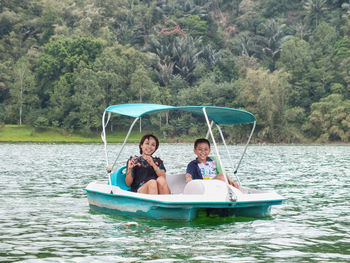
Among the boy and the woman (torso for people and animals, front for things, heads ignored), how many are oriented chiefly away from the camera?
0

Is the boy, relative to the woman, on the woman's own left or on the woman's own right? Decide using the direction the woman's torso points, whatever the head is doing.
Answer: on the woman's own left

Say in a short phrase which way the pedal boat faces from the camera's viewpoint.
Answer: facing the viewer and to the right of the viewer

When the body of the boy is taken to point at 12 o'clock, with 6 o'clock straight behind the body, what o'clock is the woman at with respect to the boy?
The woman is roughly at 4 o'clock from the boy.
